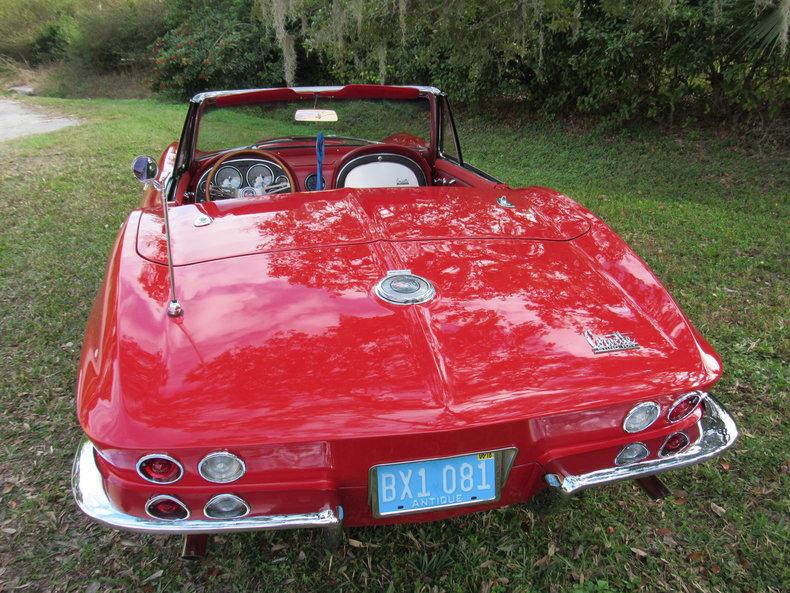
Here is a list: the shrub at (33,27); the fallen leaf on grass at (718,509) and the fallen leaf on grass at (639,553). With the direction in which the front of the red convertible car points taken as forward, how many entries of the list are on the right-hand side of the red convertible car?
2

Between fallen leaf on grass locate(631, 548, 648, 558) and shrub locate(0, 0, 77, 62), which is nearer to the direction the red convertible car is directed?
the shrub

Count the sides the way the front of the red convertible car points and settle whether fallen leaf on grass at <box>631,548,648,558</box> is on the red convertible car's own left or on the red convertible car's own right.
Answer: on the red convertible car's own right

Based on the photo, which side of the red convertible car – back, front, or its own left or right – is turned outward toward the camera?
back

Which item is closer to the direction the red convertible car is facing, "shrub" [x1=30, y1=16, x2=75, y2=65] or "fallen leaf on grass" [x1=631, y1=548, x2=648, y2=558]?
the shrub

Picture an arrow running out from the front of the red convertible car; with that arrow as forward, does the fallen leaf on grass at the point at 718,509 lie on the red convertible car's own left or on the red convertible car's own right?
on the red convertible car's own right
